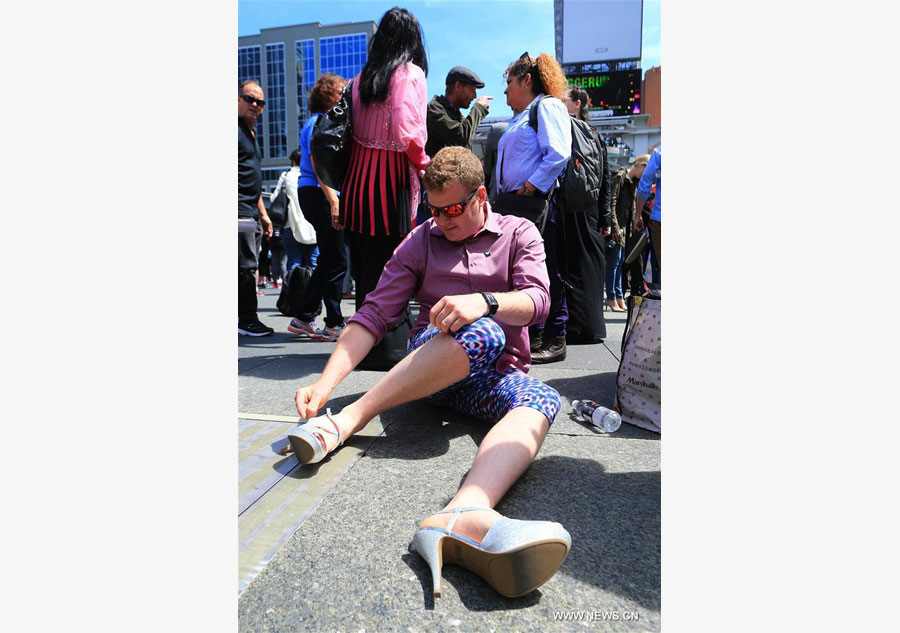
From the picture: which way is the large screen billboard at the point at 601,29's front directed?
toward the camera

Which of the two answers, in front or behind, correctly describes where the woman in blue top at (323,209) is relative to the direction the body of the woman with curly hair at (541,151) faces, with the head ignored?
in front

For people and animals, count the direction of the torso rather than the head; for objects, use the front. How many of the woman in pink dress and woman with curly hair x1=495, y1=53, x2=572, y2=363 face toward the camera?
0

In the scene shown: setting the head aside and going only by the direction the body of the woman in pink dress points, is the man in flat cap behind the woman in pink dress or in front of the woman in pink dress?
in front

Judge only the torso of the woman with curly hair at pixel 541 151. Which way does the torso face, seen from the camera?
to the viewer's left

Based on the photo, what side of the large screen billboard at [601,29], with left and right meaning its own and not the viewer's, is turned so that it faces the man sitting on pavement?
front

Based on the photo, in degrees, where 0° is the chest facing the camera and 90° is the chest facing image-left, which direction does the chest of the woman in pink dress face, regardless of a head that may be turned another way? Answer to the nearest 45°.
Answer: approximately 225°

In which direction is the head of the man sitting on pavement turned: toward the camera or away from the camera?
toward the camera
